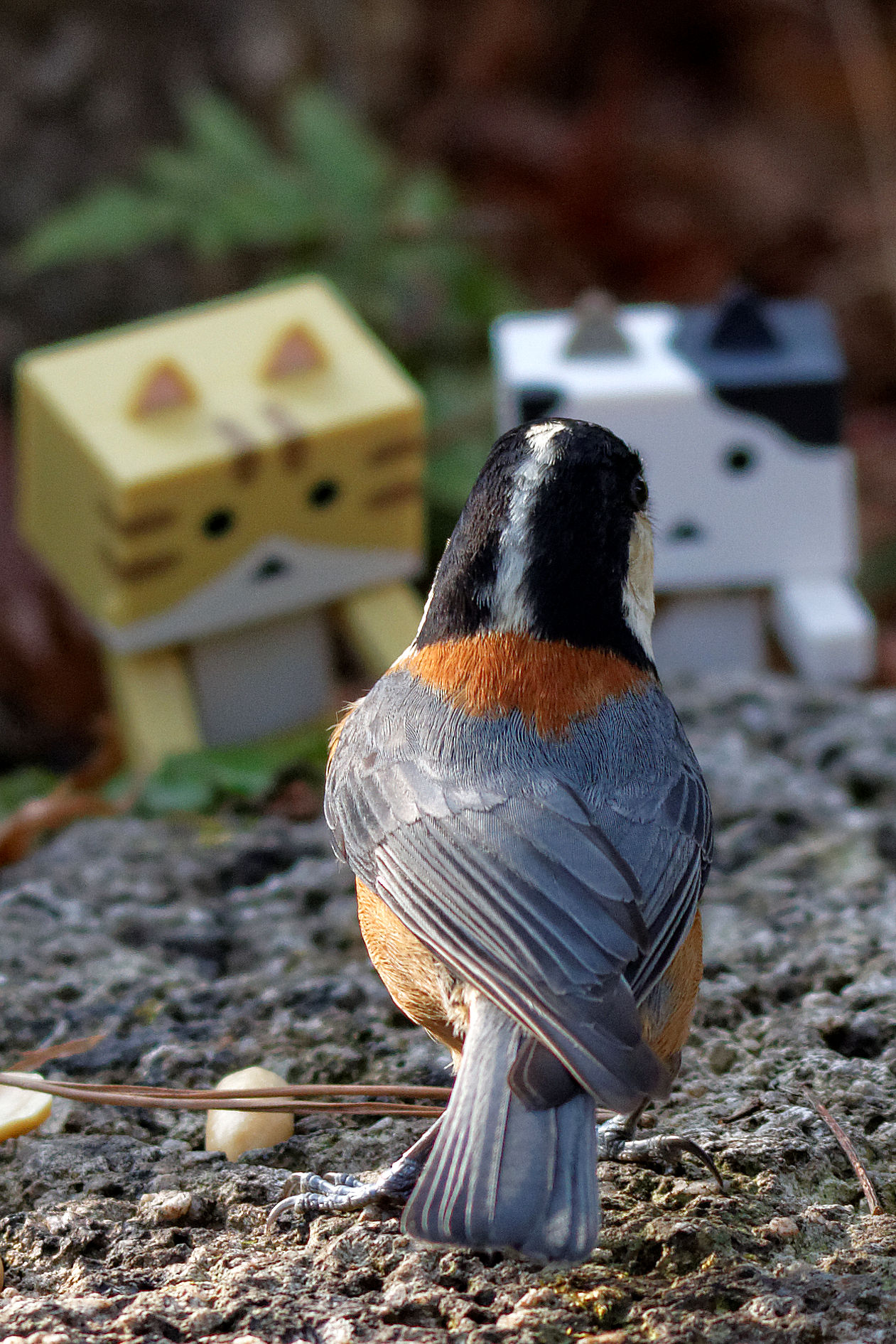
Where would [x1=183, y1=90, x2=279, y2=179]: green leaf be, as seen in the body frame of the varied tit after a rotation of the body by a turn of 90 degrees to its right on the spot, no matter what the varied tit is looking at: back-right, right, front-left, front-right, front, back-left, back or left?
left

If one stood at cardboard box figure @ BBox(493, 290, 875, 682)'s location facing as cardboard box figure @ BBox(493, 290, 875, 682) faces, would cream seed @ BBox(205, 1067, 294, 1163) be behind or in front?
in front

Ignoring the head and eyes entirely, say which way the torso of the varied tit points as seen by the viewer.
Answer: away from the camera

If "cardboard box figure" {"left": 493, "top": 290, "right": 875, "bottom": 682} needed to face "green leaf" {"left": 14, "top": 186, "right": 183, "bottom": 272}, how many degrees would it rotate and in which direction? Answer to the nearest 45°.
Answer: approximately 135° to its right

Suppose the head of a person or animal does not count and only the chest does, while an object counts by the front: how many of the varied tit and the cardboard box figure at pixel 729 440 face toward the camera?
1

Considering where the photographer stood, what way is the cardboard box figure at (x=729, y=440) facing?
facing the viewer

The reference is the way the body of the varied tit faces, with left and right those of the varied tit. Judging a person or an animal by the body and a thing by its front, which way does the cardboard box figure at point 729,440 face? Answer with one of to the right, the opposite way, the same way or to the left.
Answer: the opposite way

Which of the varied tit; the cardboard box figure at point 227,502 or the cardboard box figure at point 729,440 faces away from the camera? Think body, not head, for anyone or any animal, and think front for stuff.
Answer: the varied tit

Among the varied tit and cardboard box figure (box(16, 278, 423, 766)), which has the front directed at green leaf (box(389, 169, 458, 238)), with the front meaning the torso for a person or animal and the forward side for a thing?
the varied tit

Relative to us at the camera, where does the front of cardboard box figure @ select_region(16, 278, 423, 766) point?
facing the viewer and to the right of the viewer

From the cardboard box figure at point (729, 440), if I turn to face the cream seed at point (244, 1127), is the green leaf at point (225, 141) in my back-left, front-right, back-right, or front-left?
back-right

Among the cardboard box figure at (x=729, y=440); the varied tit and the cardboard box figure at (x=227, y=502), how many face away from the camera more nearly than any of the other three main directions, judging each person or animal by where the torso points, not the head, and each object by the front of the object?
1

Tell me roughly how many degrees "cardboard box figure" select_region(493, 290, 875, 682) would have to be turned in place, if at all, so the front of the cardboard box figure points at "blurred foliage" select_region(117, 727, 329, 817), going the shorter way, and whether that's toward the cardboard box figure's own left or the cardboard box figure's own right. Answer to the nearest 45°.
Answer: approximately 45° to the cardboard box figure's own right

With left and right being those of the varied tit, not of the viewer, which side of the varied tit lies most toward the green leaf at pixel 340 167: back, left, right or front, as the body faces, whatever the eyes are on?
front
